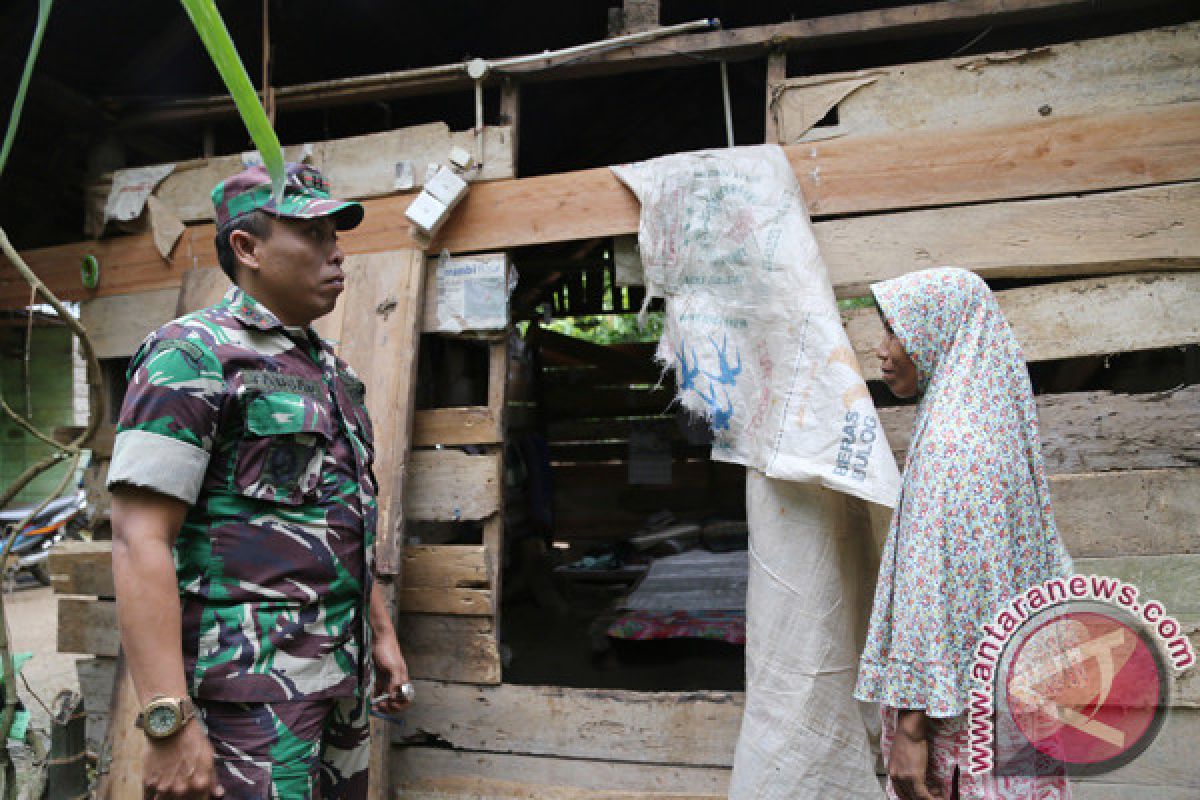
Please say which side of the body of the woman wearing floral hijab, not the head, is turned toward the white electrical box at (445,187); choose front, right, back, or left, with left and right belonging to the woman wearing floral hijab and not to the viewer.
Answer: front

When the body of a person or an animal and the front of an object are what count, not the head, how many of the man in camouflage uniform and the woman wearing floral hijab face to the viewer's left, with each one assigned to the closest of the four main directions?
1

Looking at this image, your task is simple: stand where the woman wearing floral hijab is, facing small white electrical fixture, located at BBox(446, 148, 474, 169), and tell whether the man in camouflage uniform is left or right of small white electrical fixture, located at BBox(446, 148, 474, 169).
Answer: left

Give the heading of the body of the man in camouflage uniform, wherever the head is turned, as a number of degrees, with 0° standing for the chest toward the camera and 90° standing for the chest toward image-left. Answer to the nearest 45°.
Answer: approximately 315°

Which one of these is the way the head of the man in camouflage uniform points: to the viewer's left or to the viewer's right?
to the viewer's right

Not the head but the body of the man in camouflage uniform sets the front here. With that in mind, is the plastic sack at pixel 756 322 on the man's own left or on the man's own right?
on the man's own left

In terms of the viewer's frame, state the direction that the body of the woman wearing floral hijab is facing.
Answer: to the viewer's left

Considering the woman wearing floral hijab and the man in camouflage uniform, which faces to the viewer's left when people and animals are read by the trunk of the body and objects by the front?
the woman wearing floral hijab

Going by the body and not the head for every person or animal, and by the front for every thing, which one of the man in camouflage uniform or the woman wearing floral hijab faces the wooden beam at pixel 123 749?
the woman wearing floral hijab

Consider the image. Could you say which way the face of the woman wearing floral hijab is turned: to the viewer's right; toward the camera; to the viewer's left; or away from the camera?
to the viewer's left

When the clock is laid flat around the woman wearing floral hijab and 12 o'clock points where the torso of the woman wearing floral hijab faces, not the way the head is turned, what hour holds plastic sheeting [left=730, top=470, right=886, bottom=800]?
The plastic sheeting is roughly at 2 o'clock from the woman wearing floral hijab.

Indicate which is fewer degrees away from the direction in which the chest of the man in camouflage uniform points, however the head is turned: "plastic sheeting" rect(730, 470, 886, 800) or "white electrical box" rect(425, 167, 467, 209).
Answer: the plastic sheeting
